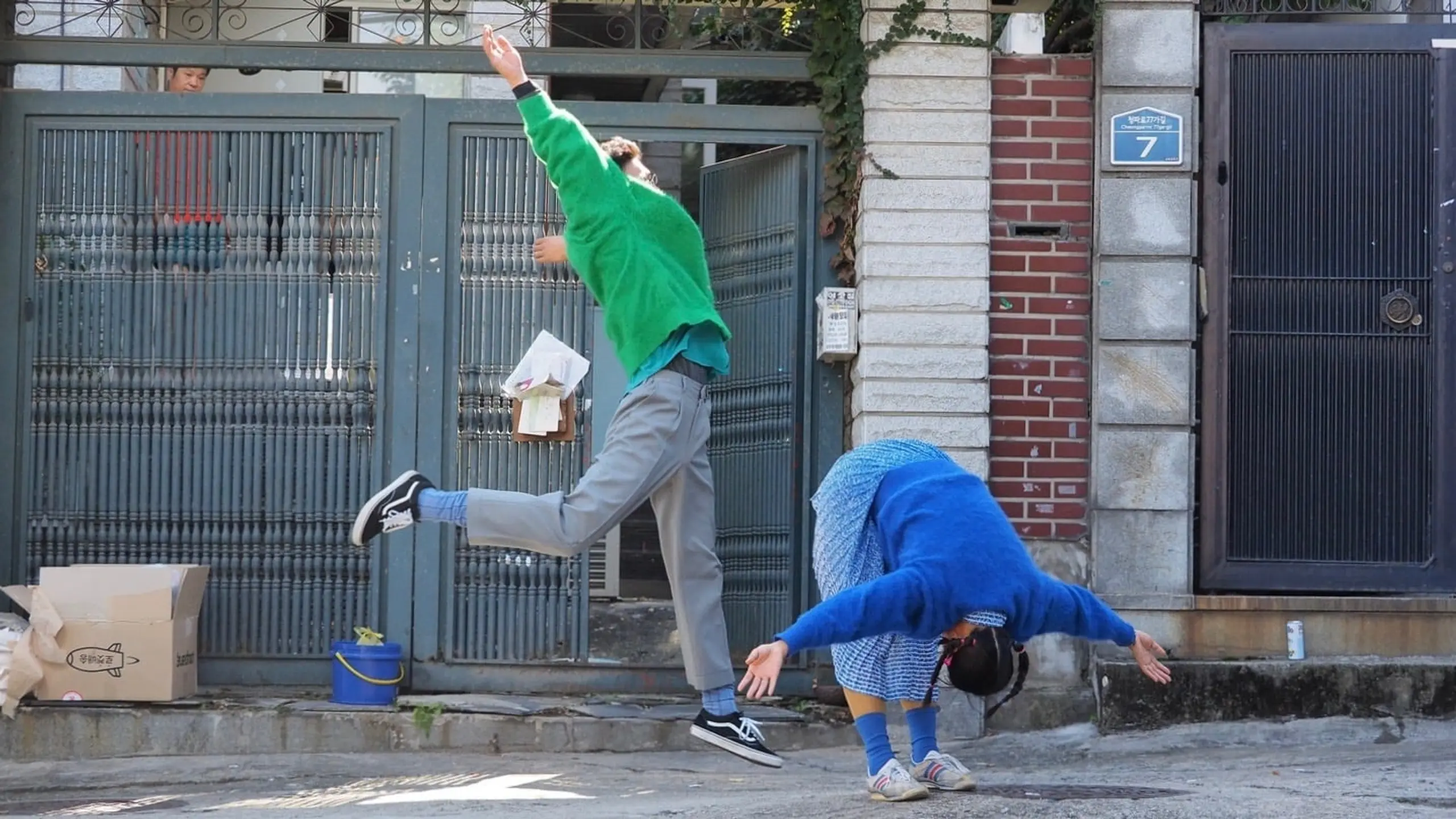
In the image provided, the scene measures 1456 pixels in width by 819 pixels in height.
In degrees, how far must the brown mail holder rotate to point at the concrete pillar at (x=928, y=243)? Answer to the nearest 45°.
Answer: approximately 90° to its left

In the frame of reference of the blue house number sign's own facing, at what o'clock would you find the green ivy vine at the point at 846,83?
The green ivy vine is roughly at 3 o'clock from the blue house number sign.

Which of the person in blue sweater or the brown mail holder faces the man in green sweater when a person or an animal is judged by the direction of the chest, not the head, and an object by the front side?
the brown mail holder

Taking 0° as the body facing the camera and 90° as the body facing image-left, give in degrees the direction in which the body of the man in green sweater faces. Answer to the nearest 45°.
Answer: approximately 270°

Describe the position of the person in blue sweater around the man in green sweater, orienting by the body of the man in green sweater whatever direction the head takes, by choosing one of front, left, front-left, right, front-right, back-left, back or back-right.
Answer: front-right

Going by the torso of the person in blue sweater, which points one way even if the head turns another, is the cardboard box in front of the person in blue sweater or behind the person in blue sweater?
behind

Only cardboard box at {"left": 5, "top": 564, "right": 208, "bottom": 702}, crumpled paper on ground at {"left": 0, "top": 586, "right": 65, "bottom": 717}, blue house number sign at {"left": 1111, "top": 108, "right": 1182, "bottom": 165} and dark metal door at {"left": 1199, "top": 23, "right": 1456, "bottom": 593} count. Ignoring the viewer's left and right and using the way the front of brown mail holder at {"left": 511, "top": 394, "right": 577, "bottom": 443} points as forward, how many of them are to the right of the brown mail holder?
2

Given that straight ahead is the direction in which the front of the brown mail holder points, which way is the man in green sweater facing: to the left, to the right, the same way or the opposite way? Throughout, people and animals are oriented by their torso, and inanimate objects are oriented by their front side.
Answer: to the left

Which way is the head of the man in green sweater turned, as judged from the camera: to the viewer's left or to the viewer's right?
to the viewer's right

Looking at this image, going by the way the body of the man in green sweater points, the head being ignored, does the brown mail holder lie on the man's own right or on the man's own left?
on the man's own left

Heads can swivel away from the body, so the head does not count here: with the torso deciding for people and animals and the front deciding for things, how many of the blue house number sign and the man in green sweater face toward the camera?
1
